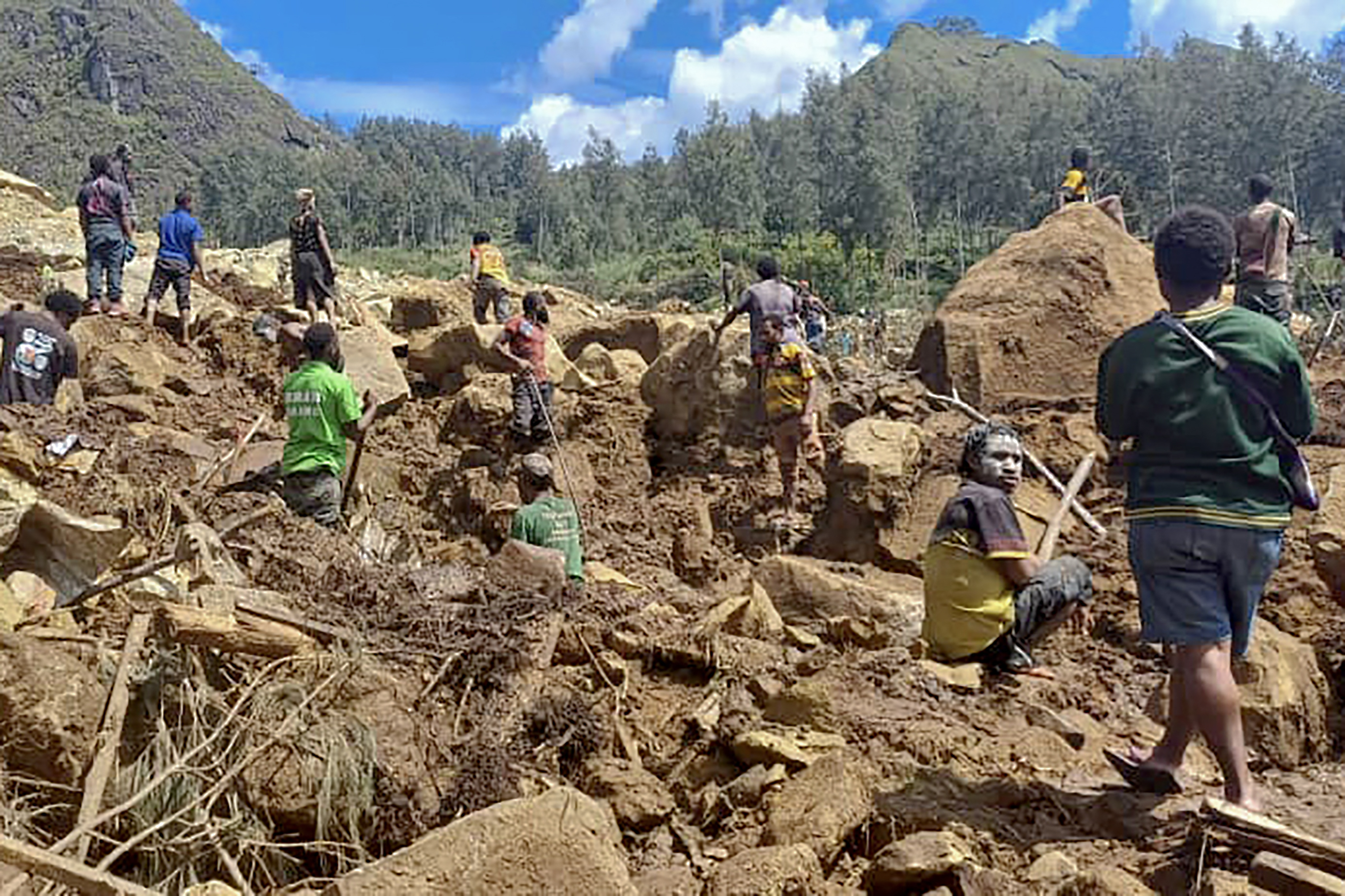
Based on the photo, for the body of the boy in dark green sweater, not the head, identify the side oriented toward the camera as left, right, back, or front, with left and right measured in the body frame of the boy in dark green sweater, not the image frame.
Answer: back

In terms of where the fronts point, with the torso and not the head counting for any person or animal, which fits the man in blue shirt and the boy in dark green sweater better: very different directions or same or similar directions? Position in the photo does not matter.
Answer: same or similar directions

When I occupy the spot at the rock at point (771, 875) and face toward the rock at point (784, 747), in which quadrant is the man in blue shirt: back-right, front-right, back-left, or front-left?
front-left

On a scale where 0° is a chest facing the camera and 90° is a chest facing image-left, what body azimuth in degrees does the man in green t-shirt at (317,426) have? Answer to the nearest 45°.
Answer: approximately 225°

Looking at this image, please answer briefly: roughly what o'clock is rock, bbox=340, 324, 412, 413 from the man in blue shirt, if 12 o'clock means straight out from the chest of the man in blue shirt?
The rock is roughly at 5 o'clock from the man in blue shirt.

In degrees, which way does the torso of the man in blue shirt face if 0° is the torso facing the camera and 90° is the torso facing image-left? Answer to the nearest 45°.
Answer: approximately 225°

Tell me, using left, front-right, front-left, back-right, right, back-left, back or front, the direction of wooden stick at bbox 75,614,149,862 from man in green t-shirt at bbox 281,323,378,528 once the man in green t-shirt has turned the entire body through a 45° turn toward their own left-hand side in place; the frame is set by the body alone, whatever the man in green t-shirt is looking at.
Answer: back

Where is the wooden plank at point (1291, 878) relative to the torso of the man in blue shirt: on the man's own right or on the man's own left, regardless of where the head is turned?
on the man's own right

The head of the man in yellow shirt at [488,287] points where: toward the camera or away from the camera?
away from the camera

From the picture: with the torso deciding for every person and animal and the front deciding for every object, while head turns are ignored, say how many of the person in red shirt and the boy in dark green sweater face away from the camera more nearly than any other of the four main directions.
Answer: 1

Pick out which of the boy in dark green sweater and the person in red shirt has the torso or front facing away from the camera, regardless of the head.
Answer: the boy in dark green sweater
